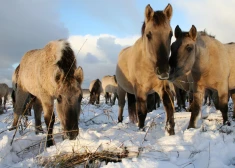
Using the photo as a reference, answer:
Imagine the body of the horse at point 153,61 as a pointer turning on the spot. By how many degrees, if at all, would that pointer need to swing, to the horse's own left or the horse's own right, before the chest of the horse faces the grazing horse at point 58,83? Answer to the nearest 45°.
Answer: approximately 135° to the horse's own right

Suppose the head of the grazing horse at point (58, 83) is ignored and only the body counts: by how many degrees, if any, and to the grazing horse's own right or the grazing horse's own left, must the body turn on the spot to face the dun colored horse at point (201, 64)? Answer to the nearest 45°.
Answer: approximately 45° to the grazing horse's own left

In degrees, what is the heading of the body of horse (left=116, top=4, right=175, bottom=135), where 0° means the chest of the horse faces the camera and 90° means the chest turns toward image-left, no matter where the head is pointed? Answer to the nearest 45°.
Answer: approximately 315°

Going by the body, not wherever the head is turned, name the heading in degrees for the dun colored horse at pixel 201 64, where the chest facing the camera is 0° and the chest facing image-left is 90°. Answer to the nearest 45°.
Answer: approximately 45°
